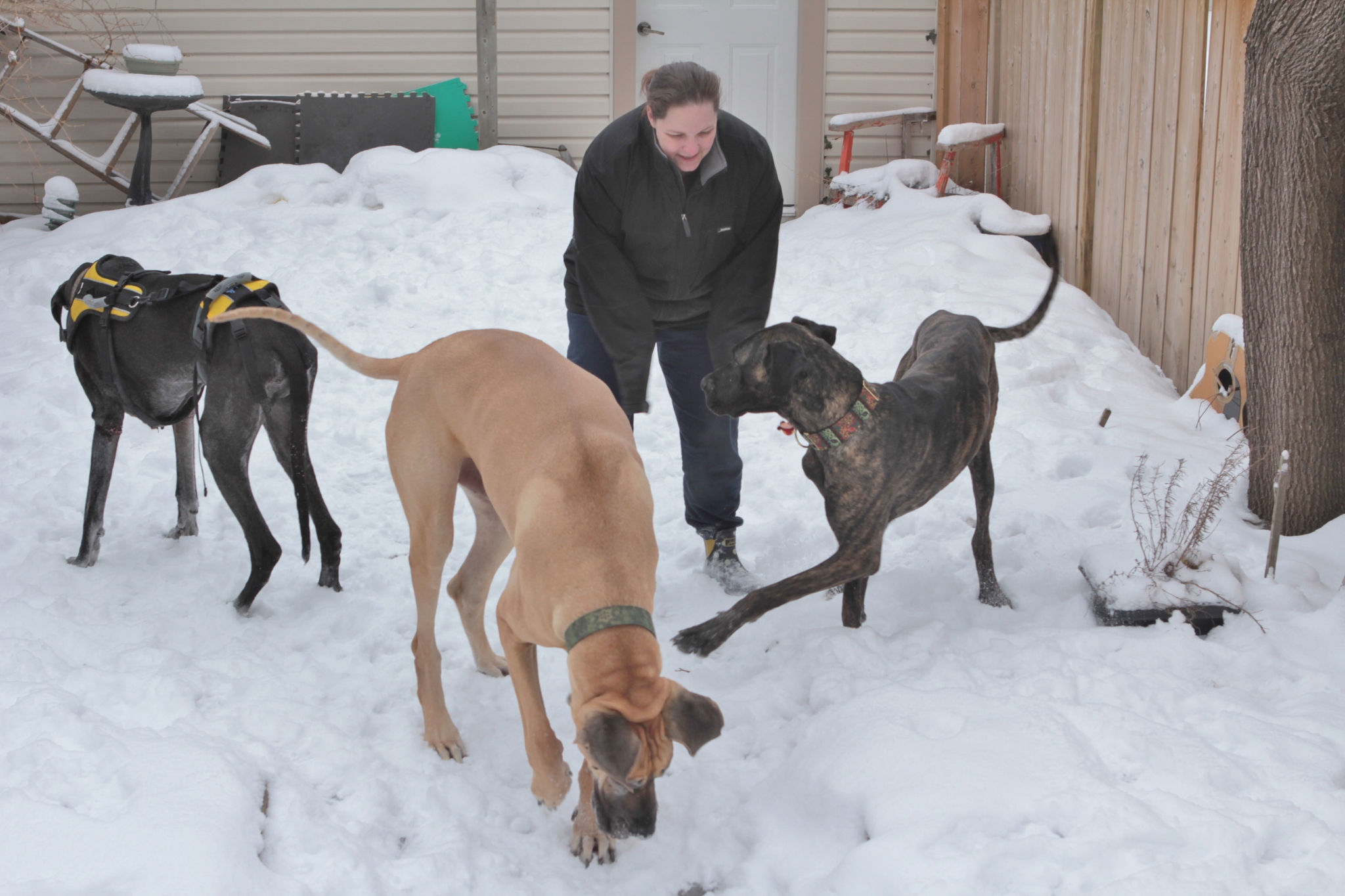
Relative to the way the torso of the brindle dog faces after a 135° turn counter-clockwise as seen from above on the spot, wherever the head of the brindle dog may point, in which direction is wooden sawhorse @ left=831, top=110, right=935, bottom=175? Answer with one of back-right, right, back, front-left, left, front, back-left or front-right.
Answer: left

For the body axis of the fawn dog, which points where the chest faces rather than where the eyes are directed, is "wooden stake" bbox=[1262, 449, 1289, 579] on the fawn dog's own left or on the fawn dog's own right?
on the fawn dog's own left

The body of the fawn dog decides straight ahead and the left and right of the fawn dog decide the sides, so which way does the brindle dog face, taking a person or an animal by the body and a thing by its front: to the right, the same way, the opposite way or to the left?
to the right

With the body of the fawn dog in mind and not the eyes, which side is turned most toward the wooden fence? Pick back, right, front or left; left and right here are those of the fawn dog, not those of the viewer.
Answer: left

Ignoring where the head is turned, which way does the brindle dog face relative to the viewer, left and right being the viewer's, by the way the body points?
facing the viewer and to the left of the viewer

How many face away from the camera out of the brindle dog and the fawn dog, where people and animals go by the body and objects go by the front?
0

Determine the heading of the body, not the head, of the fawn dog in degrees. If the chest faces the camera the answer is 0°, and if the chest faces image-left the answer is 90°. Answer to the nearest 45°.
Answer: approximately 315°
